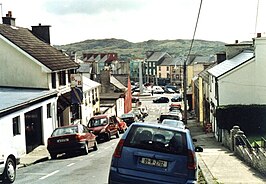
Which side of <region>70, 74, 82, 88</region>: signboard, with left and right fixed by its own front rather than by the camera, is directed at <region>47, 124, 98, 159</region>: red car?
front

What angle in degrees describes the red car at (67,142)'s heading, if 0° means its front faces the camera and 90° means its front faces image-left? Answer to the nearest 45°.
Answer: approximately 225°

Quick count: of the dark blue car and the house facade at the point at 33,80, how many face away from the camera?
1

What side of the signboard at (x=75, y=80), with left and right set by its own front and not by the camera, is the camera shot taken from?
front

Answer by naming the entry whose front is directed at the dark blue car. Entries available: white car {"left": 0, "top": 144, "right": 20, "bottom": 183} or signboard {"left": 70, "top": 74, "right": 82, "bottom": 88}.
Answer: the signboard

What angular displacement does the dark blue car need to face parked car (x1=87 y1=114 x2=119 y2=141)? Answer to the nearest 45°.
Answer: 0° — it already faces it

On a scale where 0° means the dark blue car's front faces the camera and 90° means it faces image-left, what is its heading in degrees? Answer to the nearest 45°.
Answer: approximately 180°

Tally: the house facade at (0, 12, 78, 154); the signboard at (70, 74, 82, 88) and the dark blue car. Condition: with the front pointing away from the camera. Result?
1

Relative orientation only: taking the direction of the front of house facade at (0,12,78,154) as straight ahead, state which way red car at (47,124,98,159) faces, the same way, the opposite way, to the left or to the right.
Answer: to the left

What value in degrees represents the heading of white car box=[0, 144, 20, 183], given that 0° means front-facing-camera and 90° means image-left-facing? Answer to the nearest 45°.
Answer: approximately 225°

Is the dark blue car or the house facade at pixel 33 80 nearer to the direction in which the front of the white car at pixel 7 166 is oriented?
the house facade
